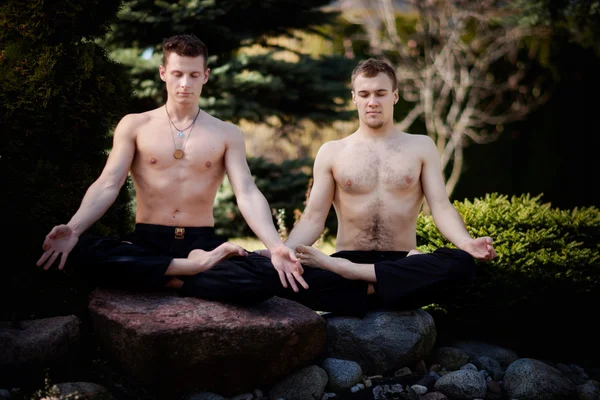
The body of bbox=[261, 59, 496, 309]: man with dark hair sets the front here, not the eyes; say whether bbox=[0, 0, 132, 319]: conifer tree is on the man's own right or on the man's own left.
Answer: on the man's own right

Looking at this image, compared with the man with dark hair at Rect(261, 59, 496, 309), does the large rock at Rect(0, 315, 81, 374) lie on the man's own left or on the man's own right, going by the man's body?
on the man's own right

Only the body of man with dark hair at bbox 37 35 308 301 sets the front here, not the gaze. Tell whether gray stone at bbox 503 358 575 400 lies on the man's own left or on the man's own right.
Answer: on the man's own left

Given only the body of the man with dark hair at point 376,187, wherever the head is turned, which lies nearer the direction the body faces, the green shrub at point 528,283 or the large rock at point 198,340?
the large rock

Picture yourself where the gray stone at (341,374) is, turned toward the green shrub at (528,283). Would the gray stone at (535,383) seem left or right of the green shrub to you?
right
